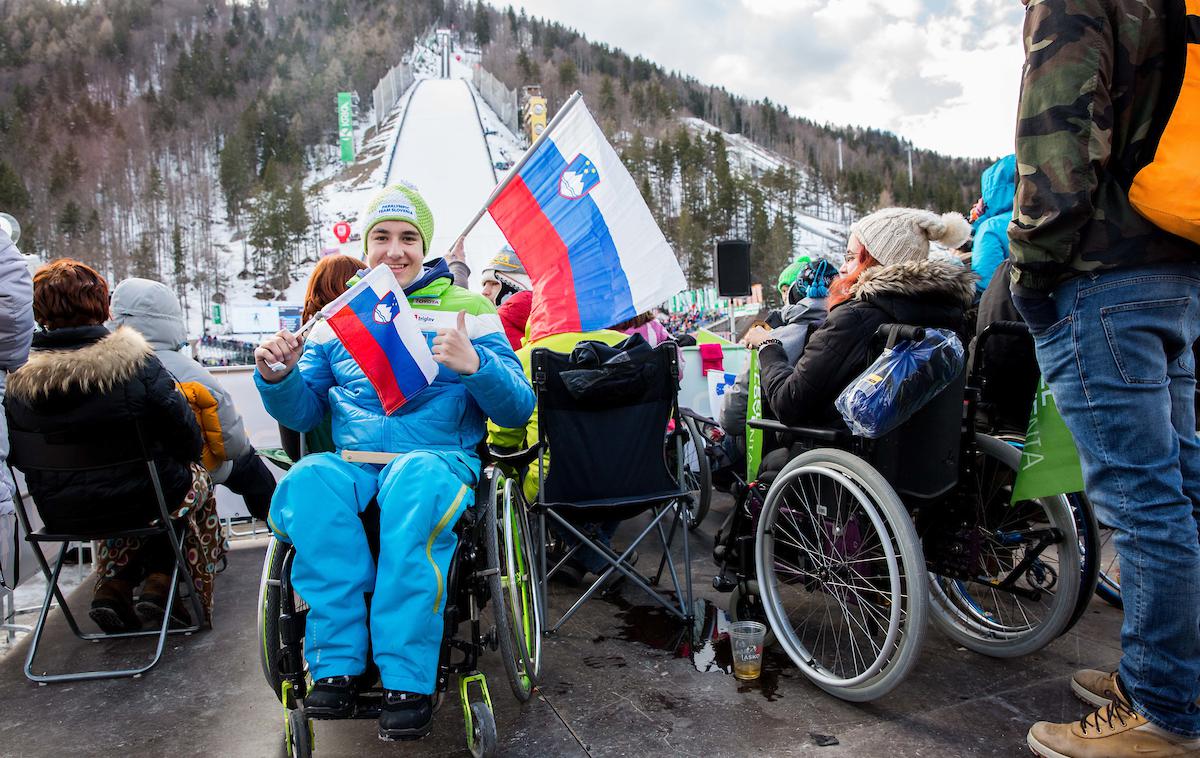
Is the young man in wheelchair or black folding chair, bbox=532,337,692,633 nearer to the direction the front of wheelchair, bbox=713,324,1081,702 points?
the black folding chair

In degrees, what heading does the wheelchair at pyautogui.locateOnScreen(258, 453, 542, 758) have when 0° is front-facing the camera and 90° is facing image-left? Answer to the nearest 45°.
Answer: approximately 0°

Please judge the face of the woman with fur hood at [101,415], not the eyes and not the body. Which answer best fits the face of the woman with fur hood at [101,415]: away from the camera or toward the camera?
away from the camera

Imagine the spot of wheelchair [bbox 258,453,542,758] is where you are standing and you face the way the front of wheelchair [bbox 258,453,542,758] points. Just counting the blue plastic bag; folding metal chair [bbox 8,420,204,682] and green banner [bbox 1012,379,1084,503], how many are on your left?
2

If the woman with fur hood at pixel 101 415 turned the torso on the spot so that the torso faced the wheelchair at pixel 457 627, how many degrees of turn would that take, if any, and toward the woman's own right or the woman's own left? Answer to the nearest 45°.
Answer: approximately 135° to the woman's own right

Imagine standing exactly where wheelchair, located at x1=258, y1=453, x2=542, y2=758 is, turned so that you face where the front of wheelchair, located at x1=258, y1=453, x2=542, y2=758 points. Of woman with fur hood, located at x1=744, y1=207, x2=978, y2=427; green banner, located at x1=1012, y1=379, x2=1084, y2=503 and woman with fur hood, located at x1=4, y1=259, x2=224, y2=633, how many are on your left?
2

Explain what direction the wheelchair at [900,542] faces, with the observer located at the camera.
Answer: facing away from the viewer and to the left of the viewer

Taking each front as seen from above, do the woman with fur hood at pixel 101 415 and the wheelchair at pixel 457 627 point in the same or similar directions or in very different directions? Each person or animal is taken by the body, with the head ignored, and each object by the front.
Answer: very different directions

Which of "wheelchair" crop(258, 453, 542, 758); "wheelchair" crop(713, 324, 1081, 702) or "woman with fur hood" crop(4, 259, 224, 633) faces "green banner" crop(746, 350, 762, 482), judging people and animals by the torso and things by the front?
"wheelchair" crop(713, 324, 1081, 702)

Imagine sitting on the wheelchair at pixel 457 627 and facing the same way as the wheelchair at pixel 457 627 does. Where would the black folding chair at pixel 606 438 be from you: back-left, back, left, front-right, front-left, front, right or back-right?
back-left

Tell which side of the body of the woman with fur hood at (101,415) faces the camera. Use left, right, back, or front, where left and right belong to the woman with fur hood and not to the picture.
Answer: back
